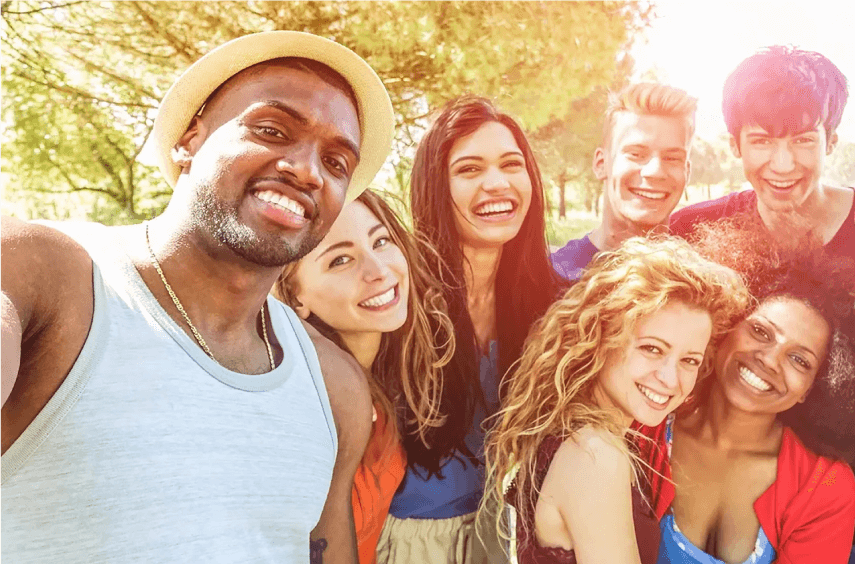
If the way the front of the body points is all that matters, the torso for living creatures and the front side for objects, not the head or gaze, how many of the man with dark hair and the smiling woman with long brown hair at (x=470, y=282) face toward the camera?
2

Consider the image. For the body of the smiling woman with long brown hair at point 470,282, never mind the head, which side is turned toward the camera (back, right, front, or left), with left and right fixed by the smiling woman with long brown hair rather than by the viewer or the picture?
front

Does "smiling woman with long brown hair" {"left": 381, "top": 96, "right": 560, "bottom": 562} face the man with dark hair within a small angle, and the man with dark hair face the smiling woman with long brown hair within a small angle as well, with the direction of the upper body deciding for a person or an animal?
no

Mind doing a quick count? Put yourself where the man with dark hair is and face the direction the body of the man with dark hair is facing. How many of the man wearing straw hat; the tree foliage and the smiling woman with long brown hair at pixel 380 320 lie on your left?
0

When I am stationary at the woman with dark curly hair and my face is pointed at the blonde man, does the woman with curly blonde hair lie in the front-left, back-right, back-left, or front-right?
front-left

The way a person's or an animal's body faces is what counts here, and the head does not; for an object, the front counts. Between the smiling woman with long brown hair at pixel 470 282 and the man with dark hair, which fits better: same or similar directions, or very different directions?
same or similar directions

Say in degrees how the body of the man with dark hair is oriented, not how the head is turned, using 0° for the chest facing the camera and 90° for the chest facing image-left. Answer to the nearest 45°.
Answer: approximately 0°

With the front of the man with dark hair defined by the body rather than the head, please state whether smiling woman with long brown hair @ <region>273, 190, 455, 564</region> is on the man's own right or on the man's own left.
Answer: on the man's own right

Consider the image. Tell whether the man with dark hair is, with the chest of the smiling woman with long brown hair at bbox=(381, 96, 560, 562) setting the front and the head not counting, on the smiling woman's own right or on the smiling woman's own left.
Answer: on the smiling woman's own left

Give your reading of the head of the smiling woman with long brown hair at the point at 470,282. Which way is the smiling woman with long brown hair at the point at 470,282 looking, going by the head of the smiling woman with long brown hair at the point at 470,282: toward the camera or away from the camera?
toward the camera

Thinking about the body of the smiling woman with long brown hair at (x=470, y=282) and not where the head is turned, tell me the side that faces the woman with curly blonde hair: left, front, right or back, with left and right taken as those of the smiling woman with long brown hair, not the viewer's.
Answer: left

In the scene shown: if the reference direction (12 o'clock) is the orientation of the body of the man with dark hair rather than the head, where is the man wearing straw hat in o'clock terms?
The man wearing straw hat is roughly at 1 o'clock from the man with dark hair.

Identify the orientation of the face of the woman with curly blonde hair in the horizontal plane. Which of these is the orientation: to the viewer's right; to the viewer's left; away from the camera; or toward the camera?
toward the camera
